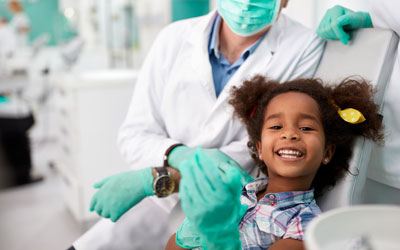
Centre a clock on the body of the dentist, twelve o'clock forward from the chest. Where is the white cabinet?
The white cabinet is roughly at 5 o'clock from the dentist.

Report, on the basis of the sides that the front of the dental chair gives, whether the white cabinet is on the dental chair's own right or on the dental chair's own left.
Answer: on the dental chair's own right

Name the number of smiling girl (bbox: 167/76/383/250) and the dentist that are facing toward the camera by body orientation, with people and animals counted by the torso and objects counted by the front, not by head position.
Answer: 2

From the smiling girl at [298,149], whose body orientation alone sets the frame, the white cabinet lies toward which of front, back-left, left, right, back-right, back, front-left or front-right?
back-right
